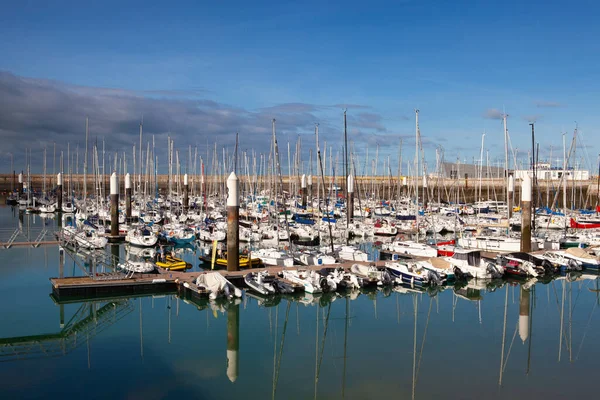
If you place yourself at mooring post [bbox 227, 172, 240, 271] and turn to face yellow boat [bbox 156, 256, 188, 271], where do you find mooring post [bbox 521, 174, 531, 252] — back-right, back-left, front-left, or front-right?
back-right

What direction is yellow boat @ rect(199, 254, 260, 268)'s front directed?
to the viewer's left

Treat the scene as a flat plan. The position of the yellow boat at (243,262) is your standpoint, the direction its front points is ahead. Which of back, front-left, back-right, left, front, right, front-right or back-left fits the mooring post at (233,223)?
left

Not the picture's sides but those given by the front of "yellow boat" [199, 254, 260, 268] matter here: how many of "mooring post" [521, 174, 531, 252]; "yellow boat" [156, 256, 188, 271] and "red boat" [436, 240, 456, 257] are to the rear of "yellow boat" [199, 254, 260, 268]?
2

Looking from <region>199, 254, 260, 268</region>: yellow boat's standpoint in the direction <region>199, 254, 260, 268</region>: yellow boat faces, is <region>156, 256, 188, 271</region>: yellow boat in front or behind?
in front

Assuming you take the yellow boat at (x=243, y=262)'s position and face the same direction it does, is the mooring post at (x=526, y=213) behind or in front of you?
behind
